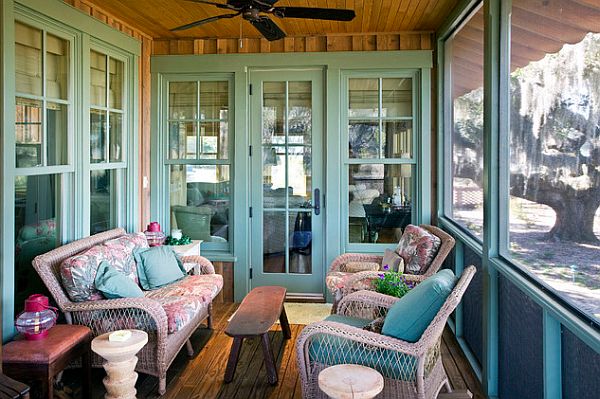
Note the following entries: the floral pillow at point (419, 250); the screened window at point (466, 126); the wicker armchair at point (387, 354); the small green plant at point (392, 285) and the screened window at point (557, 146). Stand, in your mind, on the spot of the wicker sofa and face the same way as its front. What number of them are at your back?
0

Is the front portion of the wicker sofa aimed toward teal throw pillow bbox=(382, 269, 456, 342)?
yes

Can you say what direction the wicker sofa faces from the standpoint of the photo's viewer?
facing the viewer and to the right of the viewer

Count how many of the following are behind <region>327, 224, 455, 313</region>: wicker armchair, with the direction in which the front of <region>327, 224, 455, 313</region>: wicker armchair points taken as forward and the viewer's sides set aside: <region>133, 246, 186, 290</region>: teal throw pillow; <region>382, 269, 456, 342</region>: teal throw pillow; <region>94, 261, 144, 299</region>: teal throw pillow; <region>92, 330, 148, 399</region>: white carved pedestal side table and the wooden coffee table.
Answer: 0

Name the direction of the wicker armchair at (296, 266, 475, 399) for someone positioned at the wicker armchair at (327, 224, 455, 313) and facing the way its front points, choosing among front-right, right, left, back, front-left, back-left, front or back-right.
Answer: front-left

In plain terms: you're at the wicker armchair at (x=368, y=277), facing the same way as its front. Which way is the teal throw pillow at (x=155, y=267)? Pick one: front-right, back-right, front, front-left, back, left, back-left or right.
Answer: front-right

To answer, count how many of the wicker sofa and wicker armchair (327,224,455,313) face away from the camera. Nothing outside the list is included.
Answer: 0

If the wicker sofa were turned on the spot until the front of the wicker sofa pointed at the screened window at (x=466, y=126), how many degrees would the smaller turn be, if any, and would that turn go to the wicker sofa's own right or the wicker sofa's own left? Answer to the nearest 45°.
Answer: approximately 45° to the wicker sofa's own left

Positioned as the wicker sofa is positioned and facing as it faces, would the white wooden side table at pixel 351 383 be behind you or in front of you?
in front

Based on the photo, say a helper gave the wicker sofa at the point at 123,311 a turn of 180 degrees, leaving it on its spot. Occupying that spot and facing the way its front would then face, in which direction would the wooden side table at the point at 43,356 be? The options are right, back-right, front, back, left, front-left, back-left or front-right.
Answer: left

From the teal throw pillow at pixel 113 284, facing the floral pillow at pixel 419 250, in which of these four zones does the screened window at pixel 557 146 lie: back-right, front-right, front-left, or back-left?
front-right

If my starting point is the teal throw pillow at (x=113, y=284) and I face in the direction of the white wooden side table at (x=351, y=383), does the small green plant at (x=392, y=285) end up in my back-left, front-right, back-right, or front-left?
front-left

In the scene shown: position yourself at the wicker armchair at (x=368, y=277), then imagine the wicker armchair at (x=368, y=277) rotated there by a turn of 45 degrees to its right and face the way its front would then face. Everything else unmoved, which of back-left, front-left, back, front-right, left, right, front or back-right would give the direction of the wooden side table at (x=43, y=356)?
front-left

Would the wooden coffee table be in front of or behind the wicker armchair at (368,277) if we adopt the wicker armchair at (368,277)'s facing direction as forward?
in front

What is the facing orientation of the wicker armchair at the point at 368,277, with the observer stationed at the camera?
facing the viewer and to the left of the viewer

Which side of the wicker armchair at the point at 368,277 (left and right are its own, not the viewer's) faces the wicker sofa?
front
